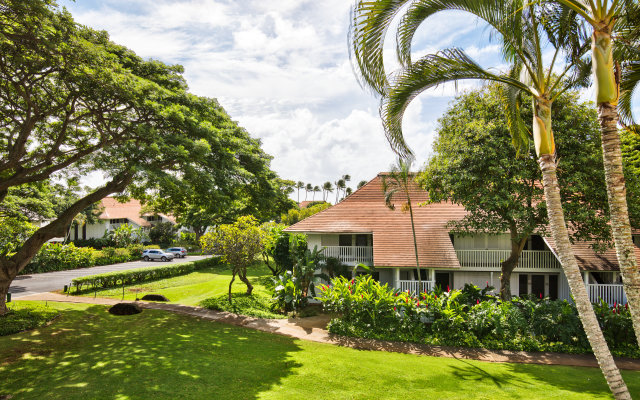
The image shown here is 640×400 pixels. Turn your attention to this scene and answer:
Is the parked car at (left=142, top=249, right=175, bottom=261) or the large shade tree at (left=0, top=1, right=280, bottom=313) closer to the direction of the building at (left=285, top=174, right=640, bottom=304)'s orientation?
the large shade tree

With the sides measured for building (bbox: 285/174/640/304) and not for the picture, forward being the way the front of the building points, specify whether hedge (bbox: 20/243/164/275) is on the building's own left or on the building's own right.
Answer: on the building's own right

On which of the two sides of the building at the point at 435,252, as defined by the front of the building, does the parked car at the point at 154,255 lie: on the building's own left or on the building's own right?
on the building's own right

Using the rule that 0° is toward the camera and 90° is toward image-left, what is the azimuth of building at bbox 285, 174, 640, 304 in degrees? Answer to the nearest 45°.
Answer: approximately 0°

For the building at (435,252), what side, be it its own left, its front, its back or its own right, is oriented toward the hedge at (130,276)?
right

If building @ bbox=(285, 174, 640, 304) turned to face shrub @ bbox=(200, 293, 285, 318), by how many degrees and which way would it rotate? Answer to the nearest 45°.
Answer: approximately 45° to its right

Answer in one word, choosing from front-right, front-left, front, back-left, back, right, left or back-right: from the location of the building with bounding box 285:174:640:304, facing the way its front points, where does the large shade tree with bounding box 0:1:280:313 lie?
front-right

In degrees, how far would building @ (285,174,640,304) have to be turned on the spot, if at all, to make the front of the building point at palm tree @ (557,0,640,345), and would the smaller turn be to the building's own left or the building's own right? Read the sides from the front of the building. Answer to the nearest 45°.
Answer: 0° — it already faces it

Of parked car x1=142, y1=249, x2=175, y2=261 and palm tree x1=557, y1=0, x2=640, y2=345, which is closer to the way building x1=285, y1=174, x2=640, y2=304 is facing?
the palm tree

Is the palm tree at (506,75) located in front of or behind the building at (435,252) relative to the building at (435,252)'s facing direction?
in front
